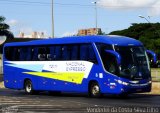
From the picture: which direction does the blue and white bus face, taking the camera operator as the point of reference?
facing the viewer and to the right of the viewer
